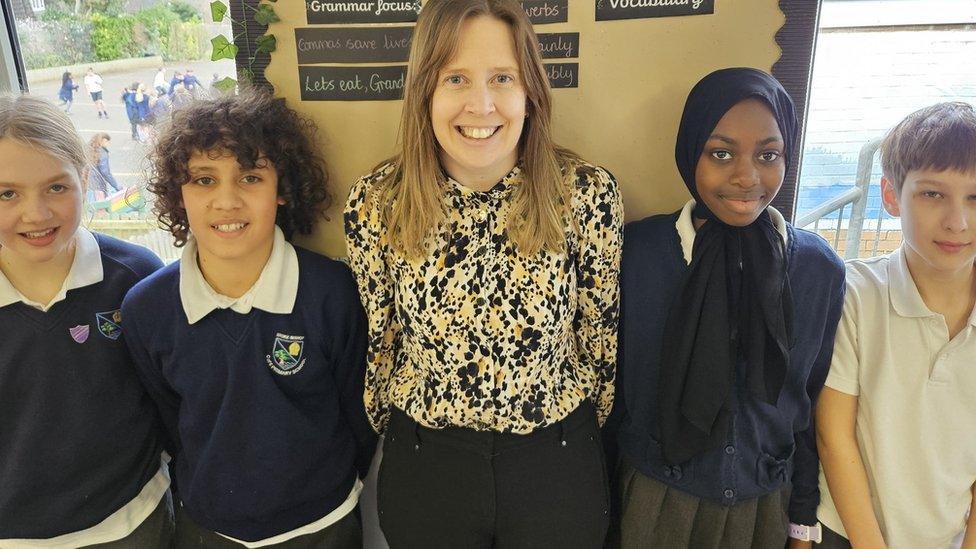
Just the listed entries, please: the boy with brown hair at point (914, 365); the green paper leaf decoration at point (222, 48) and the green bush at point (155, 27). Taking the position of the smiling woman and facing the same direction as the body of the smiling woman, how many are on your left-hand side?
1

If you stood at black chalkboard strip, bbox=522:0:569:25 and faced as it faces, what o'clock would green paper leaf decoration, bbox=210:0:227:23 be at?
The green paper leaf decoration is roughly at 3 o'clock from the black chalkboard strip.

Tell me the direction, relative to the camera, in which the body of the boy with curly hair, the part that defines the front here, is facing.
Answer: toward the camera

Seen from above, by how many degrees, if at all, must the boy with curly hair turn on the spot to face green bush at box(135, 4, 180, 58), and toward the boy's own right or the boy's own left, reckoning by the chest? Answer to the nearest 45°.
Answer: approximately 180°

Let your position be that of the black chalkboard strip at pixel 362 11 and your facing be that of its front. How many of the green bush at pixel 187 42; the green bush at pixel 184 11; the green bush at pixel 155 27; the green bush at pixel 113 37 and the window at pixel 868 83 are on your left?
1

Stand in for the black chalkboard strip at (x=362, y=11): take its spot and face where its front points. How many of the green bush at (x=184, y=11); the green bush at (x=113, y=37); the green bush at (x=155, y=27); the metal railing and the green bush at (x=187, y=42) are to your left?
1

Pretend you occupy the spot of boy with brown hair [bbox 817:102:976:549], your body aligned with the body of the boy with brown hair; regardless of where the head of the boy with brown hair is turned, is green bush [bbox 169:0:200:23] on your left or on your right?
on your right

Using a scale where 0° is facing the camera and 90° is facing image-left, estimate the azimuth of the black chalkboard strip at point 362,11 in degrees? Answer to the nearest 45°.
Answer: approximately 0°
